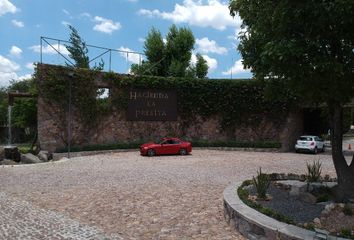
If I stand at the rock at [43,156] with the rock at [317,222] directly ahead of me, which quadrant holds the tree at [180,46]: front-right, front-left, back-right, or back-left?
back-left
